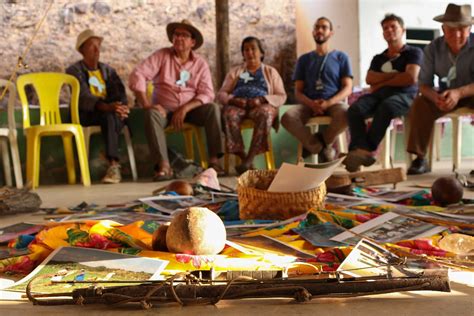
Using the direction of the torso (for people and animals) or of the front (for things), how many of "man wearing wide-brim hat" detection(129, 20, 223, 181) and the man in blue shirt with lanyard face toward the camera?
2

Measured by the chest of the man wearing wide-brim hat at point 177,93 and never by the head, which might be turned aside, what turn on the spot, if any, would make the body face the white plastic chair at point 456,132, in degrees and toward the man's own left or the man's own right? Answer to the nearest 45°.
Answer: approximately 90° to the man's own left

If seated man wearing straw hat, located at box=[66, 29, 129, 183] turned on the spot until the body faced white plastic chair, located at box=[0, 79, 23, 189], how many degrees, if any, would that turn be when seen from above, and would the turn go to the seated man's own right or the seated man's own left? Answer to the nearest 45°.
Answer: approximately 135° to the seated man's own right

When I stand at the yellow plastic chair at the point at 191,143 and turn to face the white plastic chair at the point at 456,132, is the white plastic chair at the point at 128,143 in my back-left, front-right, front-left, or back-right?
back-right

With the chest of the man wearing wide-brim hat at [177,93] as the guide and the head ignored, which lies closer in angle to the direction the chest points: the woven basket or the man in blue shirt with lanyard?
the woven basket

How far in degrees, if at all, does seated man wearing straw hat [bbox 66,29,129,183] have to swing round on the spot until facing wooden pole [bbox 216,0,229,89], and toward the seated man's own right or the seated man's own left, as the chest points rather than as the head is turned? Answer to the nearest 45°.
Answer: approximately 90° to the seated man's own left

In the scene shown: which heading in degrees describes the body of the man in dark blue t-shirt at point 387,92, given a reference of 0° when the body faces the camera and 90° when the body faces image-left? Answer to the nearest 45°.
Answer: approximately 45°

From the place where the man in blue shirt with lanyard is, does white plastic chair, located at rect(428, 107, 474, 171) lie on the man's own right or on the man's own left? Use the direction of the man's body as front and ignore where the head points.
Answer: on the man's own left

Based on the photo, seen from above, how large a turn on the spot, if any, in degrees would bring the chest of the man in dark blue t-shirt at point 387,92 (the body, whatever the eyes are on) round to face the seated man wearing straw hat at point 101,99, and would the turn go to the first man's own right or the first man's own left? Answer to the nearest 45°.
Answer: approximately 45° to the first man's own right

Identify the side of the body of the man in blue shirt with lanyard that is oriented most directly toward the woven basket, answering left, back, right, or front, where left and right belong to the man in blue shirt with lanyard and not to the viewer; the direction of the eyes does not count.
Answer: front

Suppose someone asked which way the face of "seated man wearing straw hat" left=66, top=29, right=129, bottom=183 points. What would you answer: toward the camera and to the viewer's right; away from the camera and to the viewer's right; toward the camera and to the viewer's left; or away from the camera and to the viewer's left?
toward the camera and to the viewer's right
